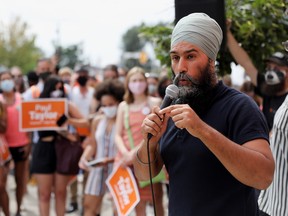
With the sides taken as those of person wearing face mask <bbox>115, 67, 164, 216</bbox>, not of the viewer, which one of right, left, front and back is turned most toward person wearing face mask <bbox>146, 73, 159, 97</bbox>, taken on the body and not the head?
back

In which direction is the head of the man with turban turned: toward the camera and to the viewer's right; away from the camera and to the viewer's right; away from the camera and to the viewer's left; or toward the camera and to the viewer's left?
toward the camera and to the viewer's left

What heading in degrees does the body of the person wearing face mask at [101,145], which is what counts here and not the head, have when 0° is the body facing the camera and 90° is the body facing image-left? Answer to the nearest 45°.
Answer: approximately 315°

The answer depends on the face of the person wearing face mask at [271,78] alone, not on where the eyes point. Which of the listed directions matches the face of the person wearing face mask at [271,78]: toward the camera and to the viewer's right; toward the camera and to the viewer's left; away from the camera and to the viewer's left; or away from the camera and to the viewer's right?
toward the camera and to the viewer's left

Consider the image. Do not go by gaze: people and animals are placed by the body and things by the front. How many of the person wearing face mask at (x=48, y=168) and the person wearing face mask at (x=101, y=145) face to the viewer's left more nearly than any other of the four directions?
0

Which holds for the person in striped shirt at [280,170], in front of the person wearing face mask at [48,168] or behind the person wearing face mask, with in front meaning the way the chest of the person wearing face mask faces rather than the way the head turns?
in front

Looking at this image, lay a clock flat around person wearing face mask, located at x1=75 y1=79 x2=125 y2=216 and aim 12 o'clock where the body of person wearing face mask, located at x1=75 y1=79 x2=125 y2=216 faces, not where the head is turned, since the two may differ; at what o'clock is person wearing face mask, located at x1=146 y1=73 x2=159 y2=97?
person wearing face mask, located at x1=146 y1=73 x2=159 y2=97 is roughly at 8 o'clock from person wearing face mask, located at x1=75 y1=79 x2=125 y2=216.

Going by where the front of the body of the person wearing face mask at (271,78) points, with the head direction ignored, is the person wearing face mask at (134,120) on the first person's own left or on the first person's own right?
on the first person's own right
